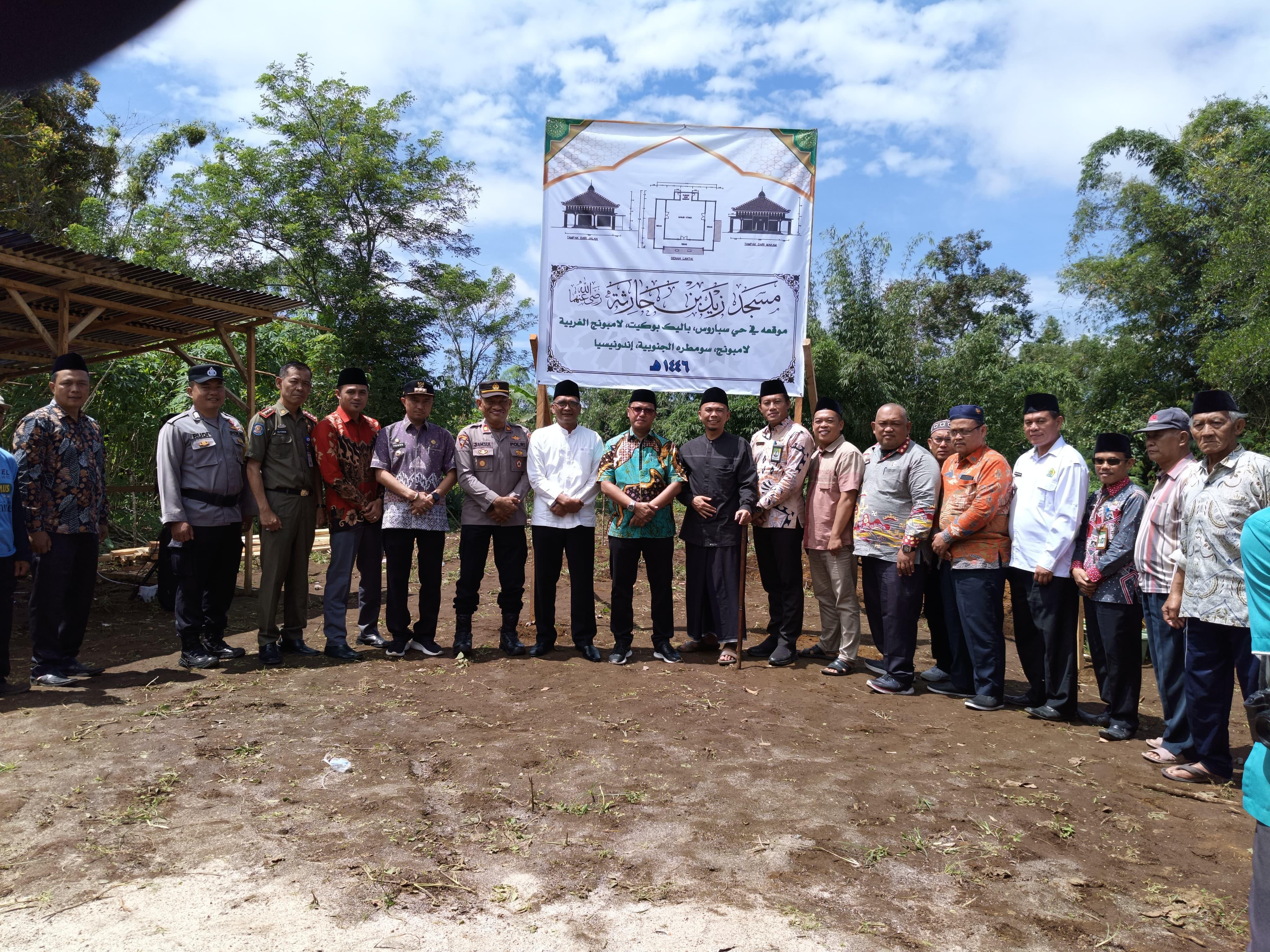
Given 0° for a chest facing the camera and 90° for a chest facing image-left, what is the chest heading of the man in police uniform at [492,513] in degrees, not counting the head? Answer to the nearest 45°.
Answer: approximately 0°

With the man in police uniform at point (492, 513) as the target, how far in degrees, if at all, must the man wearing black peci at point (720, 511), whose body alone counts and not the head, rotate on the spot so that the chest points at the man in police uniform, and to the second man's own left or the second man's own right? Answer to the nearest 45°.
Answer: approximately 90° to the second man's own right

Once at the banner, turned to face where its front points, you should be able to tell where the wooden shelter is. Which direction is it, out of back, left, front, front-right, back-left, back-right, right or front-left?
right

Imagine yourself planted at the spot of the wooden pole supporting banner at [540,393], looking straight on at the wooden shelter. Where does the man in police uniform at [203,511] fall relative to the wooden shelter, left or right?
left

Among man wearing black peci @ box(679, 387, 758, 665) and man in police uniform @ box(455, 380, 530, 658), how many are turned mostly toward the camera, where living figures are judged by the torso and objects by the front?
2

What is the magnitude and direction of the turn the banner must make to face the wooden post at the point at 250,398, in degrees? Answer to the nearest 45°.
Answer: approximately 90° to its right

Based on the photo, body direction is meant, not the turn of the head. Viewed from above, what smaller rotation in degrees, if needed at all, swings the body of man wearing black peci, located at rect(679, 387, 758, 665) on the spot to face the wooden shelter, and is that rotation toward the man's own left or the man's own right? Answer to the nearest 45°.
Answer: approximately 90° to the man's own right
